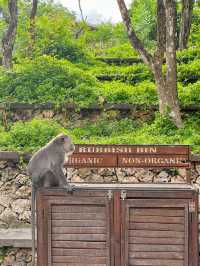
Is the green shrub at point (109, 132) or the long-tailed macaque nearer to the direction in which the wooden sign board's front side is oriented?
the long-tailed macaque

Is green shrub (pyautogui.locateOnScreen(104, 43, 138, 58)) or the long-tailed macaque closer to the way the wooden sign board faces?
the long-tailed macaque

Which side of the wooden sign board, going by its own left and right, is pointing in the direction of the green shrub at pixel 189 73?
back

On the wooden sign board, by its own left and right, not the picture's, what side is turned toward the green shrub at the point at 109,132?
back

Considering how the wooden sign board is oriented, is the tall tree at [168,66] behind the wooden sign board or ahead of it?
behind

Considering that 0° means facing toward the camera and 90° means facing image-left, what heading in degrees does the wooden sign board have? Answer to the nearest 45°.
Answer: approximately 0°

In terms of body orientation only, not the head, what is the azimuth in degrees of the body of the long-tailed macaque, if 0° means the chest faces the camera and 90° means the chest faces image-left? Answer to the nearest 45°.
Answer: approximately 270°

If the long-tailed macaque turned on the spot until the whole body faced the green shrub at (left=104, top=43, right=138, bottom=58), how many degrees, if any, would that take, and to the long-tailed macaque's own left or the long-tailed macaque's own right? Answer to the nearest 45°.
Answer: approximately 90° to the long-tailed macaque's own left

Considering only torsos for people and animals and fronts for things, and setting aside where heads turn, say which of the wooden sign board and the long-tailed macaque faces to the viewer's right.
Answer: the long-tailed macaque

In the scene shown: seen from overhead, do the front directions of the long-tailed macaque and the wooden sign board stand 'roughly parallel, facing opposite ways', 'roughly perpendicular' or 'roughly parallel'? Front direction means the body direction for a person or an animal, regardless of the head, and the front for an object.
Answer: roughly perpendicular

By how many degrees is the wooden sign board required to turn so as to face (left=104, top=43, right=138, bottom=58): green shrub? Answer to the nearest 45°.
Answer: approximately 180°
